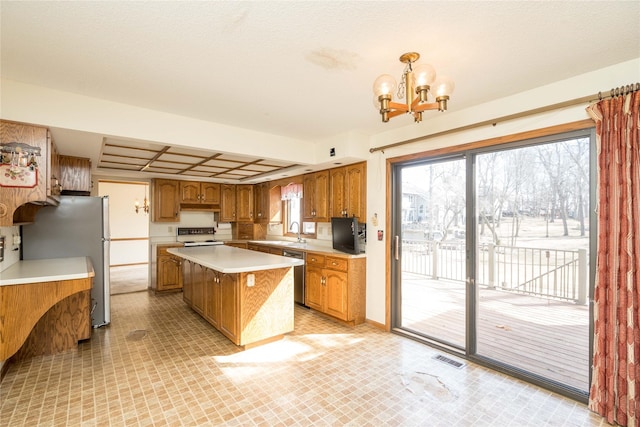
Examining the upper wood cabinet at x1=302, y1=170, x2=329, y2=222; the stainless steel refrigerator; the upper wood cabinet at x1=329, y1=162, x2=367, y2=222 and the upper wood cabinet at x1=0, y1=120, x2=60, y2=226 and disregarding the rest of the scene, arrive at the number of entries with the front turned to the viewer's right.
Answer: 2

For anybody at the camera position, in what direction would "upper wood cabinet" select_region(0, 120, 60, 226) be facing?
facing to the right of the viewer

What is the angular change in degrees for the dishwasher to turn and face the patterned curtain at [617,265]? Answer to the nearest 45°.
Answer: approximately 90° to its left

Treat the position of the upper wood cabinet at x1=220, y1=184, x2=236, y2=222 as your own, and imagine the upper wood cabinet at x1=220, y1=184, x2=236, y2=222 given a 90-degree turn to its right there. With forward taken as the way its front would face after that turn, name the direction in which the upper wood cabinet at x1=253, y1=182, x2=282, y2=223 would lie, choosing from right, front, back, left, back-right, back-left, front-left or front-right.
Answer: back-left

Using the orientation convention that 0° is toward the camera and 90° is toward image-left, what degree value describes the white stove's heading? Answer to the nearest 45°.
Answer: approximately 0°

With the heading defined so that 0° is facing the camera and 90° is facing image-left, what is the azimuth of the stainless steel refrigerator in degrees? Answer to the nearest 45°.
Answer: approximately 270°

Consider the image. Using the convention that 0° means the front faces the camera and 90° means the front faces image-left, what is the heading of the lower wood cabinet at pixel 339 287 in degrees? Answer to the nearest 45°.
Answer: approximately 45°

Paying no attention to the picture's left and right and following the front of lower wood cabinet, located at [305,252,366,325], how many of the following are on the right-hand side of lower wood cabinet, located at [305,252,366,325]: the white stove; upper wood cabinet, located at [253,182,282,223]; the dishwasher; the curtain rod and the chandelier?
3

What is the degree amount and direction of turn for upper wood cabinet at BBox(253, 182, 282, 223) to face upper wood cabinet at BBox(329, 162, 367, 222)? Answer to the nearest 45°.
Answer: approximately 90° to its left

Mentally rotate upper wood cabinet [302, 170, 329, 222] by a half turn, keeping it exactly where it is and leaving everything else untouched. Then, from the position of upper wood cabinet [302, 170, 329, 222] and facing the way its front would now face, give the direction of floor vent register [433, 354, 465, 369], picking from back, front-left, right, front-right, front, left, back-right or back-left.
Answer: right

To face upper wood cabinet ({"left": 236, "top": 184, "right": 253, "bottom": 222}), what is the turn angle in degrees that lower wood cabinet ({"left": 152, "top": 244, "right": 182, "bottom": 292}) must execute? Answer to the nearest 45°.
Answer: approximately 90° to its left
